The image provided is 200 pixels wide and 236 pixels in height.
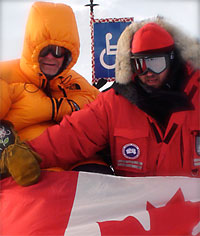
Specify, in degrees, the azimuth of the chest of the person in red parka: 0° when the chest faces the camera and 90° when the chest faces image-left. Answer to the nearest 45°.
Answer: approximately 0°

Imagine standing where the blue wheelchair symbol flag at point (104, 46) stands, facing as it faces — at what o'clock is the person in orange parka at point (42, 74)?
The person in orange parka is roughly at 12 o'clock from the blue wheelchair symbol flag.

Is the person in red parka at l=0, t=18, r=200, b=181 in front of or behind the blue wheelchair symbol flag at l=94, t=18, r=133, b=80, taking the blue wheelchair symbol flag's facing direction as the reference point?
in front

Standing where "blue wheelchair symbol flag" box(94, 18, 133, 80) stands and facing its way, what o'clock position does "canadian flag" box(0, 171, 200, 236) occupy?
The canadian flag is roughly at 12 o'clock from the blue wheelchair symbol flag.

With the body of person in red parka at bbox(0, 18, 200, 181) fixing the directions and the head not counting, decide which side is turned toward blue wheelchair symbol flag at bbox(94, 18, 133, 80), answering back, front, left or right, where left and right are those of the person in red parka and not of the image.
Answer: back

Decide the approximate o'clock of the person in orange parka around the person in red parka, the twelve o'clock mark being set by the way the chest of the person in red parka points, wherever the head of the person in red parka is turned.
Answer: The person in orange parka is roughly at 4 o'clock from the person in red parka.
